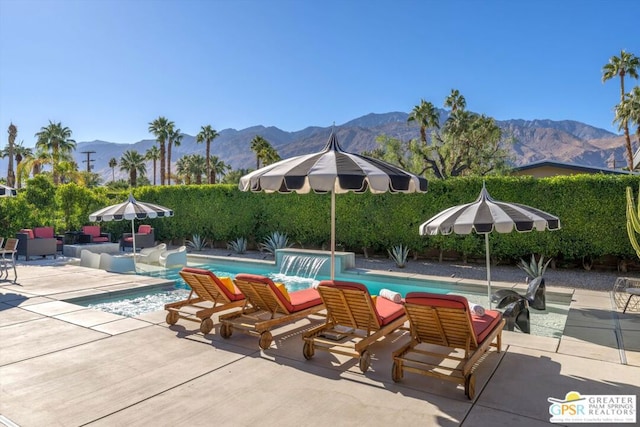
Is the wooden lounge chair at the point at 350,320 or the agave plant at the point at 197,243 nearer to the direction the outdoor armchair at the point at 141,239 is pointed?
the wooden lounge chair

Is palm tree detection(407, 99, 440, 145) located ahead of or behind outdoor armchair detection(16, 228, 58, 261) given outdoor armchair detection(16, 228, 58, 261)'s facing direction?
ahead

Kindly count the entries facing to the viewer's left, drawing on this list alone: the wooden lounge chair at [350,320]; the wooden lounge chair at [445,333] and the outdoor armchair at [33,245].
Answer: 0

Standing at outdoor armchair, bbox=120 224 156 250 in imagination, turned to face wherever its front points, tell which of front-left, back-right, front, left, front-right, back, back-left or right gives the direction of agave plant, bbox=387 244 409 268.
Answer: left

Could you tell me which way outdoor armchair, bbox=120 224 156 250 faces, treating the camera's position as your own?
facing the viewer and to the left of the viewer
